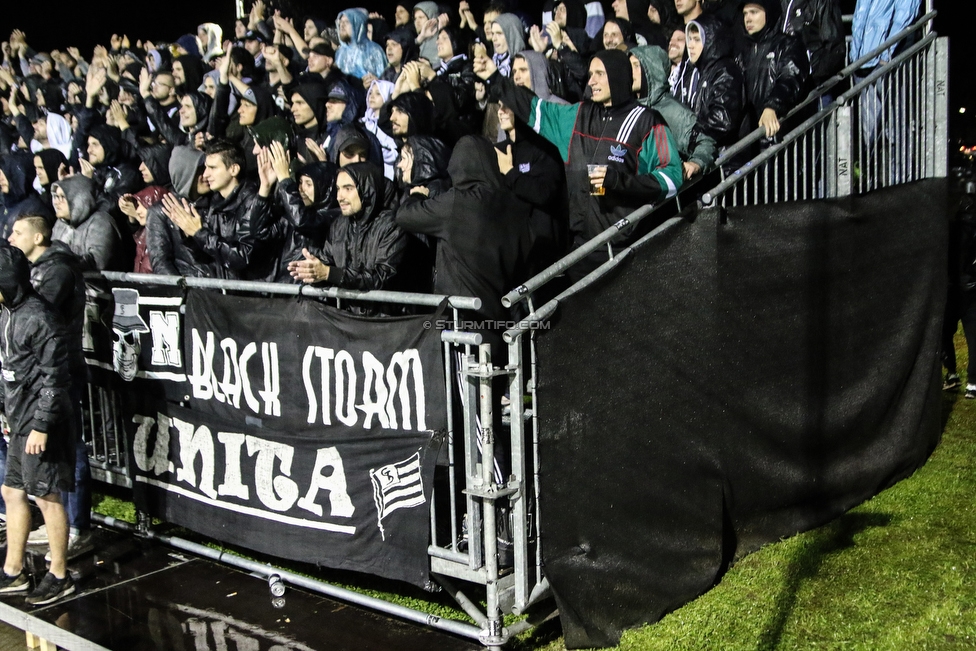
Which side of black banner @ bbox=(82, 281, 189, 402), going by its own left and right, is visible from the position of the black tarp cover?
left

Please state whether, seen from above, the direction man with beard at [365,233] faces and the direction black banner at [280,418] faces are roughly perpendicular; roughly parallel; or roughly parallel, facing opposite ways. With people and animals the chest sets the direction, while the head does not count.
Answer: roughly parallel

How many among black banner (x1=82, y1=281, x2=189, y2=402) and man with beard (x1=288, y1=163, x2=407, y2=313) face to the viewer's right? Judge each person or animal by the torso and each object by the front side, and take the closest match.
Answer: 0

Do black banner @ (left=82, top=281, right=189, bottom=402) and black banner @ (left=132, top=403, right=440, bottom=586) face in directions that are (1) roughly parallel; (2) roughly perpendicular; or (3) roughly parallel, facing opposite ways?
roughly parallel

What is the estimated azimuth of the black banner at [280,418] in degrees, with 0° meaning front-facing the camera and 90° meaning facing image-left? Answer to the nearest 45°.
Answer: approximately 45°

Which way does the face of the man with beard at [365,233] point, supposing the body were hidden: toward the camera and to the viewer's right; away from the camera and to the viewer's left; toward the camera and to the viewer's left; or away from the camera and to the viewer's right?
toward the camera and to the viewer's left

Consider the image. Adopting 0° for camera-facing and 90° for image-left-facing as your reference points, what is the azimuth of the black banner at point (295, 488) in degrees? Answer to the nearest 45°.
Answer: approximately 45°

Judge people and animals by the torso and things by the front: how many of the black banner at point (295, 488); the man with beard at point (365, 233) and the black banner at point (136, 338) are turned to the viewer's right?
0

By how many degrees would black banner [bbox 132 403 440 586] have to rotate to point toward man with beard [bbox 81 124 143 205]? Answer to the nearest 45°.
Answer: approximately 135° to its right

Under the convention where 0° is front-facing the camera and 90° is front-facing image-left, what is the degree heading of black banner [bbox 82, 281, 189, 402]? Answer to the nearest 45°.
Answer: approximately 45°

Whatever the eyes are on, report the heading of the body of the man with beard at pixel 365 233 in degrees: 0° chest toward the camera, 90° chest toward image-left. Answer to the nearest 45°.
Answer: approximately 45°
